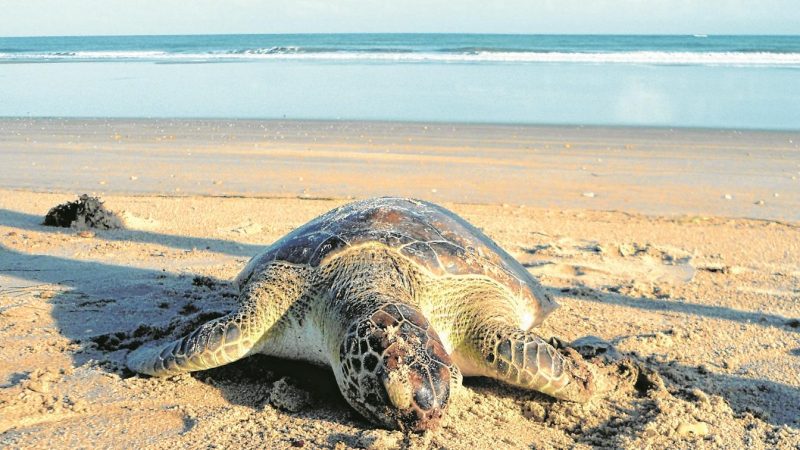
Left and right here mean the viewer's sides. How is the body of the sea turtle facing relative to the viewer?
facing the viewer

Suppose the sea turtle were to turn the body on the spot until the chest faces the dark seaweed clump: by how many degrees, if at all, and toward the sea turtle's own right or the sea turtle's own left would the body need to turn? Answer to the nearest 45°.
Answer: approximately 135° to the sea turtle's own right
